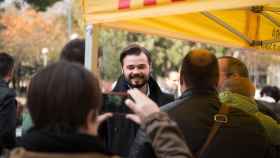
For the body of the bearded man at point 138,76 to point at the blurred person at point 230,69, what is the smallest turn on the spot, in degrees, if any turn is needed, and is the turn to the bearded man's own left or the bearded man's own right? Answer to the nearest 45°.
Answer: approximately 45° to the bearded man's own left

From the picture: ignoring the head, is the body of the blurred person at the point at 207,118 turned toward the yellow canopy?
yes

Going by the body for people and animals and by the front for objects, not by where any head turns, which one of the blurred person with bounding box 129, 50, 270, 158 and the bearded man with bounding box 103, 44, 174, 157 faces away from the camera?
the blurred person

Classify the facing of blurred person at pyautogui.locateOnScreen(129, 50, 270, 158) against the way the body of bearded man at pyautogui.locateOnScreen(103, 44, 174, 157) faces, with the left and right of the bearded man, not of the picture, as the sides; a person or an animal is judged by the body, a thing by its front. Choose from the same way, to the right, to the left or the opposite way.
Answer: the opposite way

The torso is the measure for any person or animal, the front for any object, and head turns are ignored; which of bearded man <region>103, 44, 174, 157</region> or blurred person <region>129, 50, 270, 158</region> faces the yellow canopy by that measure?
the blurred person

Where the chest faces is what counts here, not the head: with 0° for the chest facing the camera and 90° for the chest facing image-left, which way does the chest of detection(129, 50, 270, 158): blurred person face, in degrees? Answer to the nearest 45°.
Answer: approximately 180°

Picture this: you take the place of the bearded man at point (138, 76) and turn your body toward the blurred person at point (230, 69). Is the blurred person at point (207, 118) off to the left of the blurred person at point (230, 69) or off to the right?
right

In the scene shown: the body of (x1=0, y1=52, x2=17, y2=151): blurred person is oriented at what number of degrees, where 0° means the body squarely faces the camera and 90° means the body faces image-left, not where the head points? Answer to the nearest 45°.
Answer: approximately 225°
